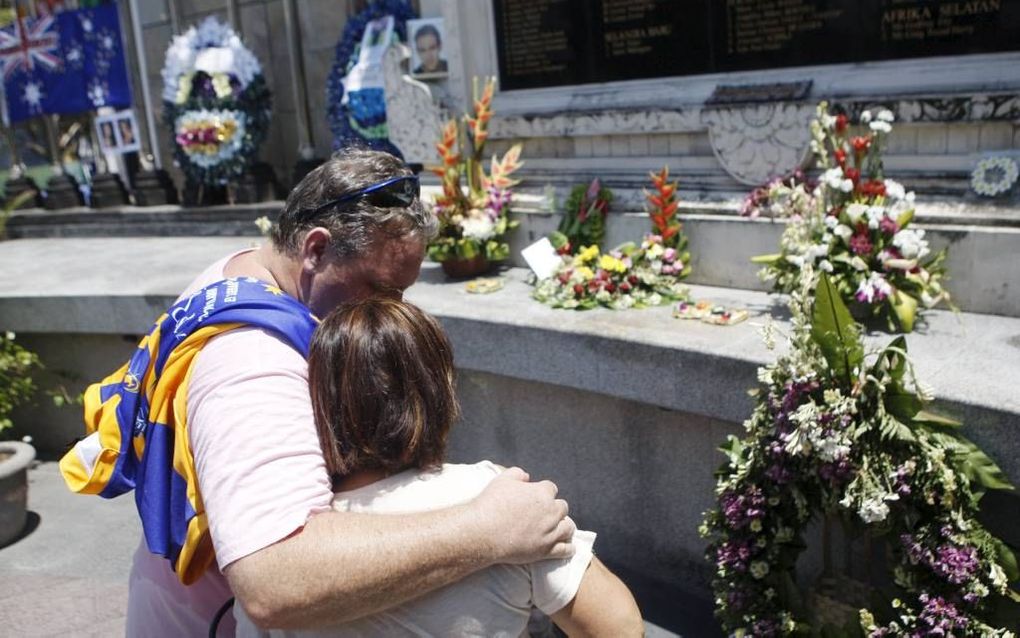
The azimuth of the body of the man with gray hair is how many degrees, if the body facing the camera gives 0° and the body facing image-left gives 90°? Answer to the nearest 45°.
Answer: approximately 270°

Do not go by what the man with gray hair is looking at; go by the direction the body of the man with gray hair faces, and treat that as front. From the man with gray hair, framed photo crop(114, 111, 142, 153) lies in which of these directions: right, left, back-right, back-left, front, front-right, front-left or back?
left

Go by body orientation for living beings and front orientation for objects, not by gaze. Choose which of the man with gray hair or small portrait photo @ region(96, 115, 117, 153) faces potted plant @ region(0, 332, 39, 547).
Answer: the small portrait photo

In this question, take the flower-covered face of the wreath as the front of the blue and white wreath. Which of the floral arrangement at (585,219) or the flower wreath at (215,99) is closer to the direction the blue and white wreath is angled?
the floral arrangement

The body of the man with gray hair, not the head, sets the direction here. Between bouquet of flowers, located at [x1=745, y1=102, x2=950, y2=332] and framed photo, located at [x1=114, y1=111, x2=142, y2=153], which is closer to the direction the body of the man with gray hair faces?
the bouquet of flowers

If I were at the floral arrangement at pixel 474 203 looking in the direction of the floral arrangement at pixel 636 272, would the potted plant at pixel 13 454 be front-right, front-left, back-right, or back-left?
back-right

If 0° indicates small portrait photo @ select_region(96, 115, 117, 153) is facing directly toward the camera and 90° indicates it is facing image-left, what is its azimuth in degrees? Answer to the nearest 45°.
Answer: approximately 0°

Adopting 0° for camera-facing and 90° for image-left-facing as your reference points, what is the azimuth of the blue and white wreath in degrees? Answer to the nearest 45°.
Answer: approximately 0°

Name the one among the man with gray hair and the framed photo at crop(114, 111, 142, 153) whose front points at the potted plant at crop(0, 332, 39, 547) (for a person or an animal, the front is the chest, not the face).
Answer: the framed photo
